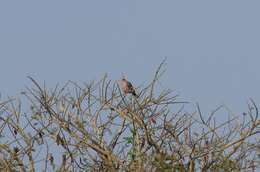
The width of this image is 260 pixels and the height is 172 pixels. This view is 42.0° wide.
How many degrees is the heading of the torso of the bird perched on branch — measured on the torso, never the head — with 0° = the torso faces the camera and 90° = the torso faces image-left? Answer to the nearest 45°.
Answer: approximately 90°
